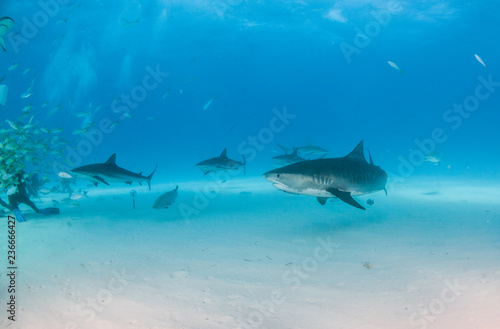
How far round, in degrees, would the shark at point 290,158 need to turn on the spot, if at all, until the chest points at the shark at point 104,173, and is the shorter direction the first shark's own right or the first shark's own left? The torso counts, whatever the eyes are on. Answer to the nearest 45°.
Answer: approximately 45° to the first shark's own left

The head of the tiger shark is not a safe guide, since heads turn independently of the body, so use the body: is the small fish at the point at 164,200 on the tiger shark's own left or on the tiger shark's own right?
on the tiger shark's own right

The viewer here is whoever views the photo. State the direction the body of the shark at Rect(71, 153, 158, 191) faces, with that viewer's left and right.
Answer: facing to the left of the viewer

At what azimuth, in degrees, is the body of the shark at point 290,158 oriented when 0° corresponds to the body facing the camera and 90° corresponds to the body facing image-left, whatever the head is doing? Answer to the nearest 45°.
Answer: approximately 90°

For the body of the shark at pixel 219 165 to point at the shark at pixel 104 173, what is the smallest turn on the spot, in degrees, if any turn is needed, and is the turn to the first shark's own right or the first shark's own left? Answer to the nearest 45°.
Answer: approximately 45° to the first shark's own left

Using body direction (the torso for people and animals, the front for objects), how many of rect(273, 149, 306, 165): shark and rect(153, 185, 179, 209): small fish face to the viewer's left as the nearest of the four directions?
2

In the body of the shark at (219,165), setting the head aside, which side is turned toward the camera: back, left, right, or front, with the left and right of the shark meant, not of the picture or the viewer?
left

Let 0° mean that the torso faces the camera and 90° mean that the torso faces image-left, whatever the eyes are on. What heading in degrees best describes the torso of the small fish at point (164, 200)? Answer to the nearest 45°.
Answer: approximately 90°
